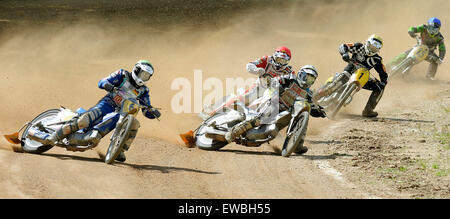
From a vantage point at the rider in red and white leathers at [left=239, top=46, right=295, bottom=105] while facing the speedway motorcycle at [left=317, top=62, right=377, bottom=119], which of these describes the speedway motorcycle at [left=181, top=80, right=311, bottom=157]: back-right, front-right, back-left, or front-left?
back-right

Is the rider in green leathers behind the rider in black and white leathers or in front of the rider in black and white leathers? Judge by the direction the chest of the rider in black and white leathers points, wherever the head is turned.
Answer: behind

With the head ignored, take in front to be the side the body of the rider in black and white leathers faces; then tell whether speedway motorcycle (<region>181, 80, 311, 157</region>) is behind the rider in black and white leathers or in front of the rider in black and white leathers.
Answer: in front

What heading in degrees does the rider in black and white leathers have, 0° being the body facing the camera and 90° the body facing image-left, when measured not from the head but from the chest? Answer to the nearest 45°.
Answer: approximately 0°

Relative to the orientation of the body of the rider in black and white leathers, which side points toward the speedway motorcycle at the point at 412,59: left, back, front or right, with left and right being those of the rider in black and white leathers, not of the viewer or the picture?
back
